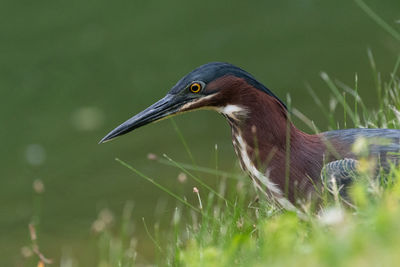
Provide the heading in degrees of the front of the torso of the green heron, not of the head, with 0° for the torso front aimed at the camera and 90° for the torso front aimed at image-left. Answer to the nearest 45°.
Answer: approximately 90°
